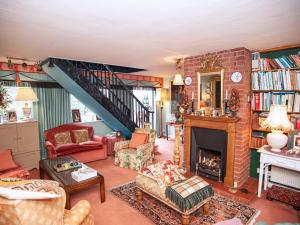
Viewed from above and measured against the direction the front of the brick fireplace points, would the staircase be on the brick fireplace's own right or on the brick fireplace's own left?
on the brick fireplace's own right

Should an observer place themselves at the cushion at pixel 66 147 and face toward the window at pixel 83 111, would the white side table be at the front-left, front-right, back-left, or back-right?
back-right

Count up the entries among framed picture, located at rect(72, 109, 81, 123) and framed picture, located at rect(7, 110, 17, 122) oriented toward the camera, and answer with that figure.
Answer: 2

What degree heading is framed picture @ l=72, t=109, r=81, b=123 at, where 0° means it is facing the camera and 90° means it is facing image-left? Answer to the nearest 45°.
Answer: approximately 0°

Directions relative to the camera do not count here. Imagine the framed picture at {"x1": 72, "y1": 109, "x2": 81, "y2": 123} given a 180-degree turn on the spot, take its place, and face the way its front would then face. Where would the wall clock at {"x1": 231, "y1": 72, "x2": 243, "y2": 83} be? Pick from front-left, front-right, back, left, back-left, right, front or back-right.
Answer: back-right

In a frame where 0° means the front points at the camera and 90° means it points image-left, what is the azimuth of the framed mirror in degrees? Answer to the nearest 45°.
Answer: approximately 45°

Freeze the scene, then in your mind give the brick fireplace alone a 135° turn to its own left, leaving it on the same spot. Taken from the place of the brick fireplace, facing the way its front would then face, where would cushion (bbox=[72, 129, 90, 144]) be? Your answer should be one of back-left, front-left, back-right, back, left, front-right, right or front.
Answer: back

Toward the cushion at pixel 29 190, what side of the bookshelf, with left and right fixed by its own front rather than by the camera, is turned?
front

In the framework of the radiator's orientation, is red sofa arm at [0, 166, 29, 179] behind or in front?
in front

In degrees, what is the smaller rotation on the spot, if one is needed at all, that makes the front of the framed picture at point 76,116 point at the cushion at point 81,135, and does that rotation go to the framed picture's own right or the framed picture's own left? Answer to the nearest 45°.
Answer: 0° — it already faces it

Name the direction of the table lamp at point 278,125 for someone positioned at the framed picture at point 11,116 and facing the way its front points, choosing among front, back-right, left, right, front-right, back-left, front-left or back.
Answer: front-left

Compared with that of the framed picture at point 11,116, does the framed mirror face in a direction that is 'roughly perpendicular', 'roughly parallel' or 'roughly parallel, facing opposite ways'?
roughly perpendicular

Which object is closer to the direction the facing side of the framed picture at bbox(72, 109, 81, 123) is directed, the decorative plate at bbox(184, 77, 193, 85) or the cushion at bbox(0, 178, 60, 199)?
the cushion

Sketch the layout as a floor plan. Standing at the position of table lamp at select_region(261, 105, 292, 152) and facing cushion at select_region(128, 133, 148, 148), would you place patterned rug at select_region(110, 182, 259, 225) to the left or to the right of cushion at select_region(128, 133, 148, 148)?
left

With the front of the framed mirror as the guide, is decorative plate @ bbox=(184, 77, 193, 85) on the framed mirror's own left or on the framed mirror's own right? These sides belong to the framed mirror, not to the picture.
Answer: on the framed mirror's own right

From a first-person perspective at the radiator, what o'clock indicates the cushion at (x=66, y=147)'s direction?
The cushion is roughly at 1 o'clock from the radiator.
